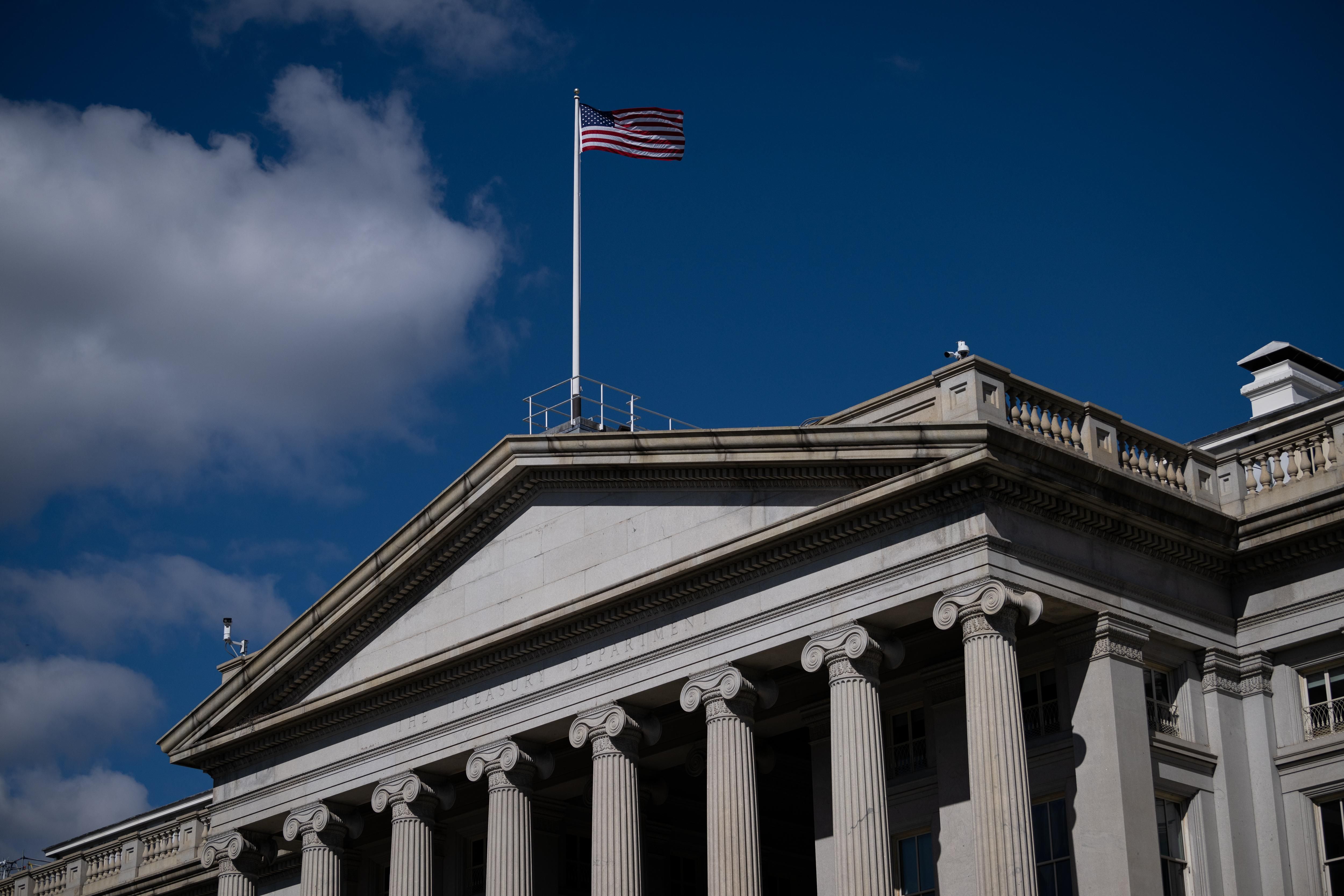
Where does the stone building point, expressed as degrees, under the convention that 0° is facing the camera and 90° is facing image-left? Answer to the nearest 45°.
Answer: approximately 45°
